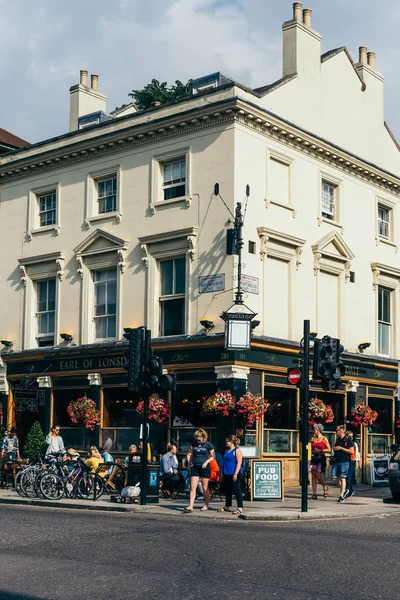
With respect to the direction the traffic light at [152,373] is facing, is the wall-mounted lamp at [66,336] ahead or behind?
behind

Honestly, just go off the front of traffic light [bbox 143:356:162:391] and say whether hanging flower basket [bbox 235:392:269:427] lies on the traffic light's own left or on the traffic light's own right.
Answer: on the traffic light's own left

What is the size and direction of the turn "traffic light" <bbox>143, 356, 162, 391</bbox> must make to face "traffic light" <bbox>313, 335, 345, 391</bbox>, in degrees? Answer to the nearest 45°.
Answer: approximately 45° to its left

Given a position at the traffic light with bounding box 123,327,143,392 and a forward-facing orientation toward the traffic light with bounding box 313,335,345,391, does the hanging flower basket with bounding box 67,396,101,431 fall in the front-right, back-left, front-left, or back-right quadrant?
back-left

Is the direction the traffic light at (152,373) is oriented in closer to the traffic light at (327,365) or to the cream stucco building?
the traffic light

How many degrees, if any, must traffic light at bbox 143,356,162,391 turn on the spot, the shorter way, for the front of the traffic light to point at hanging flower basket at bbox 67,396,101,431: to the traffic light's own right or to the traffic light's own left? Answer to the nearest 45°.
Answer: approximately 135° to the traffic light's own left

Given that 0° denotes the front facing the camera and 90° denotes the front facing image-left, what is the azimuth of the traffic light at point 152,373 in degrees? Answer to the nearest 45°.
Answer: approximately 315°
